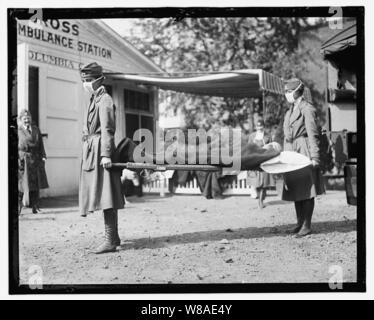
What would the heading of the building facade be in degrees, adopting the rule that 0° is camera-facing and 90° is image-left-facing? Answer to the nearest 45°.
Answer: approximately 315°

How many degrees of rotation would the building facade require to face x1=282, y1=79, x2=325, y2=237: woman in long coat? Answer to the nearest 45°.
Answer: approximately 45° to its left
